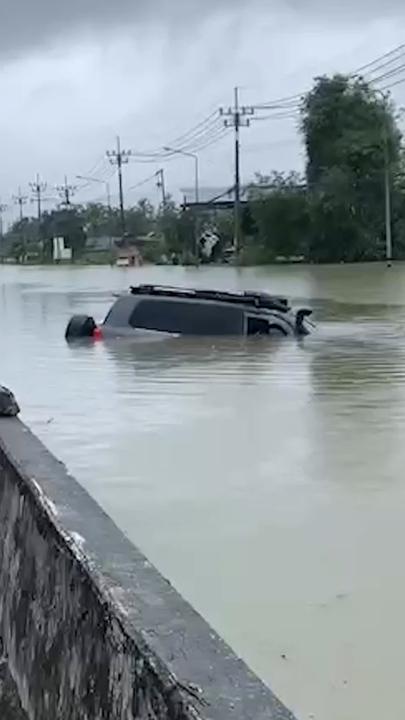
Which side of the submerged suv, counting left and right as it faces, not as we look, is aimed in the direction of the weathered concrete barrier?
right

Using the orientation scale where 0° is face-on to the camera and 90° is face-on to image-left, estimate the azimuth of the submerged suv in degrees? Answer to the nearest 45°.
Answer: approximately 270°
